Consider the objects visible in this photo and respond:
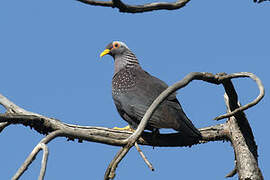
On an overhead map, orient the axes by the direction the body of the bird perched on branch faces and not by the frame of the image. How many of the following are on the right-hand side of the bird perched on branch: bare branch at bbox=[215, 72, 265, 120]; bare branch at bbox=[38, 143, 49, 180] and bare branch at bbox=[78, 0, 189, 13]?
0

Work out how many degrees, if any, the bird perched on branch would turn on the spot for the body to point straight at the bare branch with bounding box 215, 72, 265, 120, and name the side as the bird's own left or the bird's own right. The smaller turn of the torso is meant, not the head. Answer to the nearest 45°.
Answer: approximately 135° to the bird's own left

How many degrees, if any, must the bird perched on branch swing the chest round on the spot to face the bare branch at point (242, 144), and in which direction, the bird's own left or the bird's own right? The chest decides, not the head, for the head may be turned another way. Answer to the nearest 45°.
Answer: approximately 135° to the bird's own left

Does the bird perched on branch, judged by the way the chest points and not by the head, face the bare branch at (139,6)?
no

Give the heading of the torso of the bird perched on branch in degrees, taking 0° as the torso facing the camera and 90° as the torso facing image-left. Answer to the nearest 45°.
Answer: approximately 90°
